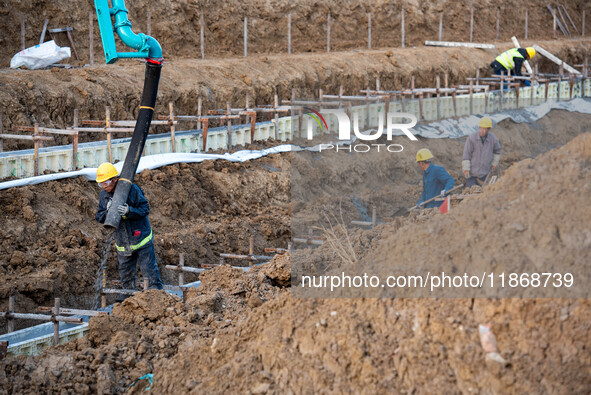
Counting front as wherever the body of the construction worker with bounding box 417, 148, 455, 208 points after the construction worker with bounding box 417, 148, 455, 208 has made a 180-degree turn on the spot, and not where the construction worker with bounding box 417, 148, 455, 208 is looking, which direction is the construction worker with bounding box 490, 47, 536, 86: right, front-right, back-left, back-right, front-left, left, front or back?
front-left

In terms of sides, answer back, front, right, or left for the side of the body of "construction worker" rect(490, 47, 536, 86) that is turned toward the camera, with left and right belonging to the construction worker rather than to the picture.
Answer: right

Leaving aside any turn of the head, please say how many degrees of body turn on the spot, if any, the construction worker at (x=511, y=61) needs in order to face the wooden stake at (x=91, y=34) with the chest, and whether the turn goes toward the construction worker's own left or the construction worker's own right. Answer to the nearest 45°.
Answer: approximately 135° to the construction worker's own right

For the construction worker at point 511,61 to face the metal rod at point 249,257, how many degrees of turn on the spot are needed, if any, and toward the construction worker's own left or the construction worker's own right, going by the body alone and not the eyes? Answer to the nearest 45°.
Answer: approximately 90° to the construction worker's own right

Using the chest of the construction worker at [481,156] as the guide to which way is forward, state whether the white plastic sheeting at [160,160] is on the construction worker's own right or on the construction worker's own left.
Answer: on the construction worker's own right

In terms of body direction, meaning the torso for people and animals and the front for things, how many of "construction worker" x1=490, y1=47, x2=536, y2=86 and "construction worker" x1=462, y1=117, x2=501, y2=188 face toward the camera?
1

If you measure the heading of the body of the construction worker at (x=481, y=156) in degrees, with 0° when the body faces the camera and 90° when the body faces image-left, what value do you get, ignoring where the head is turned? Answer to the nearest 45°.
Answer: approximately 0°

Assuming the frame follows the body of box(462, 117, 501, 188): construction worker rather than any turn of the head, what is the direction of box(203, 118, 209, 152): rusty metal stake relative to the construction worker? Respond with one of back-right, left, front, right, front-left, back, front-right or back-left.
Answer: back-right

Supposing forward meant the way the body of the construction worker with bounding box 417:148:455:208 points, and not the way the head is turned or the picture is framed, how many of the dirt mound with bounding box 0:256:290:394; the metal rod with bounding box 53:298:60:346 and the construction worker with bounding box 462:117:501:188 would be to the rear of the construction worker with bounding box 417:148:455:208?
1

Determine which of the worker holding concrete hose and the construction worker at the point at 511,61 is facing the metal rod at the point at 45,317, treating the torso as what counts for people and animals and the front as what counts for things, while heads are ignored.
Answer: the worker holding concrete hose

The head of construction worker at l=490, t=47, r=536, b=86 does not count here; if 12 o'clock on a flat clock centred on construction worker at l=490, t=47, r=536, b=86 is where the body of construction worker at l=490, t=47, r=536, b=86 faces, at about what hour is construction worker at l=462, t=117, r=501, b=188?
construction worker at l=462, t=117, r=501, b=188 is roughly at 3 o'clock from construction worker at l=490, t=47, r=536, b=86.
